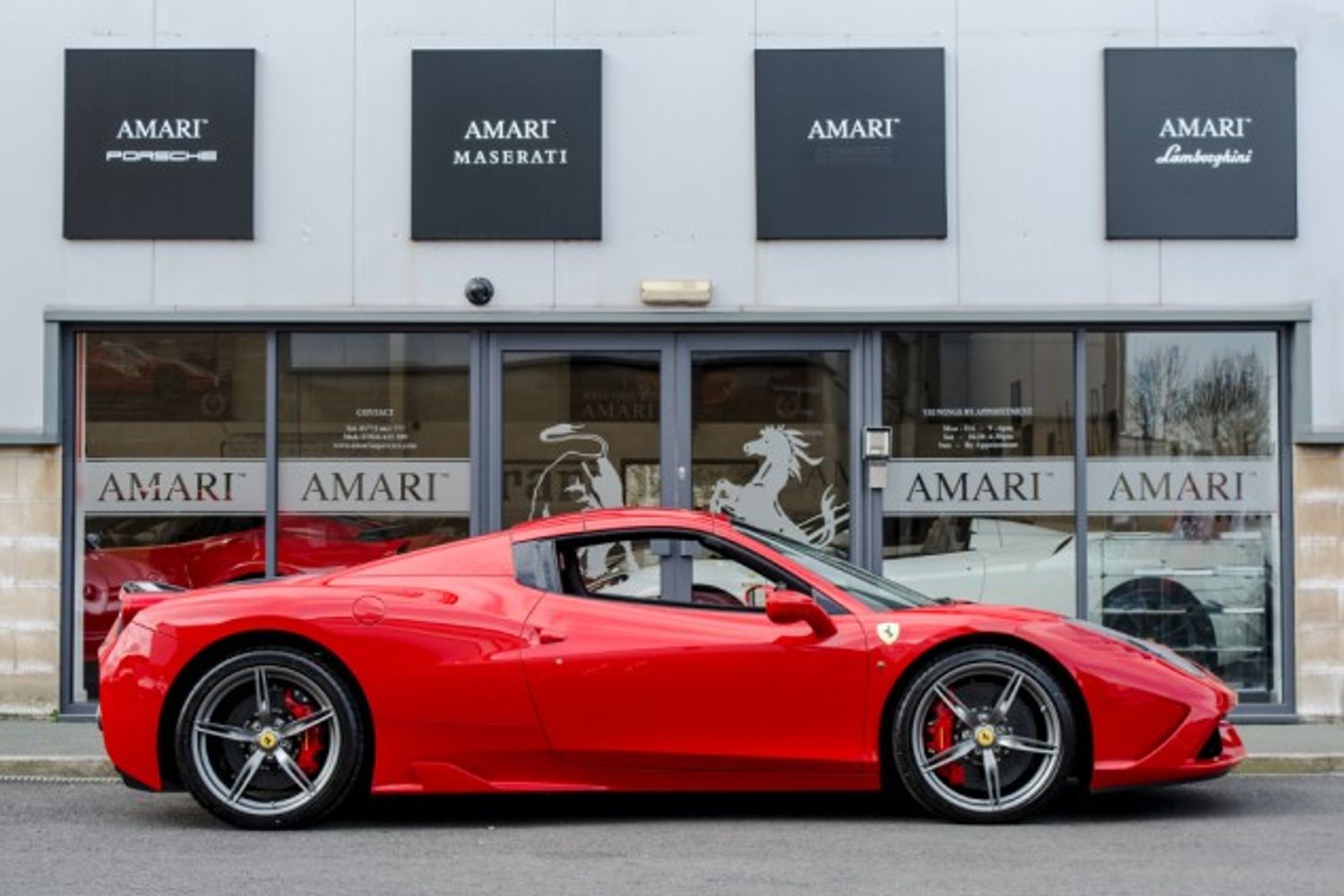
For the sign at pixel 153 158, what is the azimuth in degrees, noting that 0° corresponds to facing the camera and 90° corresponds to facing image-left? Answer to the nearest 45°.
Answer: approximately 0°

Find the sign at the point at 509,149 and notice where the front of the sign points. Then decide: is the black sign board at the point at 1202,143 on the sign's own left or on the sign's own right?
on the sign's own left

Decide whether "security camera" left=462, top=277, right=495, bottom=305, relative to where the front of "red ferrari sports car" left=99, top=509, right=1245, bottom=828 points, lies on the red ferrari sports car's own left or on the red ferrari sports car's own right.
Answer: on the red ferrari sports car's own left

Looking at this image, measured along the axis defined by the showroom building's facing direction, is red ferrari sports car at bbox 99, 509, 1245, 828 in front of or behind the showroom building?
in front

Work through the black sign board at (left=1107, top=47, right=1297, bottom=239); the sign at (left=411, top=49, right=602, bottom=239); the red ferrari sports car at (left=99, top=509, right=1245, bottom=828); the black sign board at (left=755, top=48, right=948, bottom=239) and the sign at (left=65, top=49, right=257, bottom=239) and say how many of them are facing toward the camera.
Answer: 4

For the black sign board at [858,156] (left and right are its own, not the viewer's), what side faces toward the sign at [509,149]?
right

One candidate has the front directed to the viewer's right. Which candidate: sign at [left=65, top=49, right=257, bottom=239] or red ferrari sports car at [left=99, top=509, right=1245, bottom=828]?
the red ferrari sports car

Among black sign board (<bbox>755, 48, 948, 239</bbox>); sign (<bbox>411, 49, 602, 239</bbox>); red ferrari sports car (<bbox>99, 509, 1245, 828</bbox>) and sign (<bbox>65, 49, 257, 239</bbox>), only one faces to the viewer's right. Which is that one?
the red ferrari sports car

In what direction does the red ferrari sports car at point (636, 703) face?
to the viewer's right

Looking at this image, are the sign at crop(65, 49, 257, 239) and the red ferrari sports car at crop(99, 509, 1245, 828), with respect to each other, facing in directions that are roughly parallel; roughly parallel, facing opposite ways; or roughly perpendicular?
roughly perpendicular

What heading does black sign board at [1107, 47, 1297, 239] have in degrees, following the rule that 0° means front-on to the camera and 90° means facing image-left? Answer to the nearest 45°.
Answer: approximately 0°
